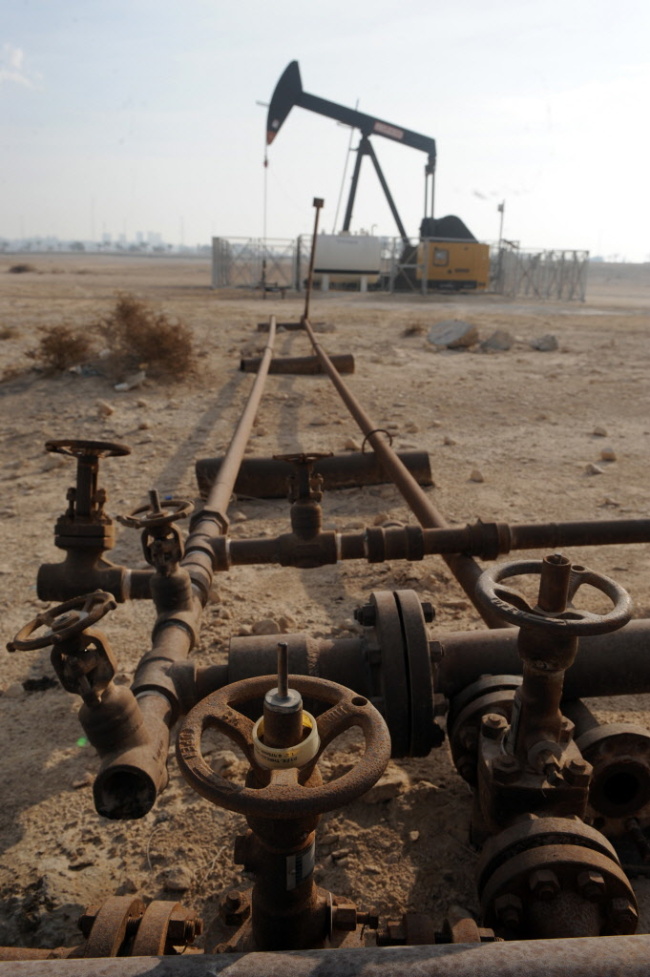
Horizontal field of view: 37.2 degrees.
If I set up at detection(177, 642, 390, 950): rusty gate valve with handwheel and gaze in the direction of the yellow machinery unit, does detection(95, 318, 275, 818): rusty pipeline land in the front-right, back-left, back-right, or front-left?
front-left

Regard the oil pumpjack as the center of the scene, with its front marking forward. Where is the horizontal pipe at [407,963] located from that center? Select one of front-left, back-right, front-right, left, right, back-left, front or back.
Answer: left

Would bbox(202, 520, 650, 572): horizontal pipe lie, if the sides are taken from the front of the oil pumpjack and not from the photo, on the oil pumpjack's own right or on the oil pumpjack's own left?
on the oil pumpjack's own left

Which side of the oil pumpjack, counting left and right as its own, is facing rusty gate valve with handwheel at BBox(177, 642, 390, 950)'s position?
left

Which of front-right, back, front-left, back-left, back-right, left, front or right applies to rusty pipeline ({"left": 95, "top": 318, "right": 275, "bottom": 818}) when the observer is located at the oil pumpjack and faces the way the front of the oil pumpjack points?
left

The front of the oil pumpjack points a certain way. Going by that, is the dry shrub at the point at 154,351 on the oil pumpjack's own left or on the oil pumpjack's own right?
on the oil pumpjack's own left

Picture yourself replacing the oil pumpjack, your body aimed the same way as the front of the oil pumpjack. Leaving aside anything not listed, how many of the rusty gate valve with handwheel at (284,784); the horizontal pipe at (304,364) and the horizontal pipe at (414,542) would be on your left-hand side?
3

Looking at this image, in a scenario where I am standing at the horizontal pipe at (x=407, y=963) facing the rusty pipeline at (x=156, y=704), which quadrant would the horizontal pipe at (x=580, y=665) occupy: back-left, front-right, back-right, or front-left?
front-right

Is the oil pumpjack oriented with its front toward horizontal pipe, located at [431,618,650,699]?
no

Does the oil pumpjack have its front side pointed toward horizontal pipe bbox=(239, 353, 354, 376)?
no

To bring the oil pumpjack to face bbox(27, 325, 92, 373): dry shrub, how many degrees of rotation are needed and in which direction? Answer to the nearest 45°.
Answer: approximately 90° to its left

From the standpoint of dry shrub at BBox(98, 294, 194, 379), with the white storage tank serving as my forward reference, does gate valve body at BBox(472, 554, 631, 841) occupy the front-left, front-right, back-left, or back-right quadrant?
back-right

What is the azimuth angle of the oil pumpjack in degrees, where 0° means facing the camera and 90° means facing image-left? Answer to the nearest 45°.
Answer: approximately 90°

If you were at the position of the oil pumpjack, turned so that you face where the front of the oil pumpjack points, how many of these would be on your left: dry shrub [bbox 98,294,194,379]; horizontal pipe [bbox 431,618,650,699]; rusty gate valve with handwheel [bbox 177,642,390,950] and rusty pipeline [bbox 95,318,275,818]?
4

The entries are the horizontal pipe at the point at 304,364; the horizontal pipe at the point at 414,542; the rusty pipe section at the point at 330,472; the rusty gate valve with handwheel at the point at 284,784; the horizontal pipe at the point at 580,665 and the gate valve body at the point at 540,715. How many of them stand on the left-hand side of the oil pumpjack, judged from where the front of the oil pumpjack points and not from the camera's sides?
6

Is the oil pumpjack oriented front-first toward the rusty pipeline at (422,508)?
no
